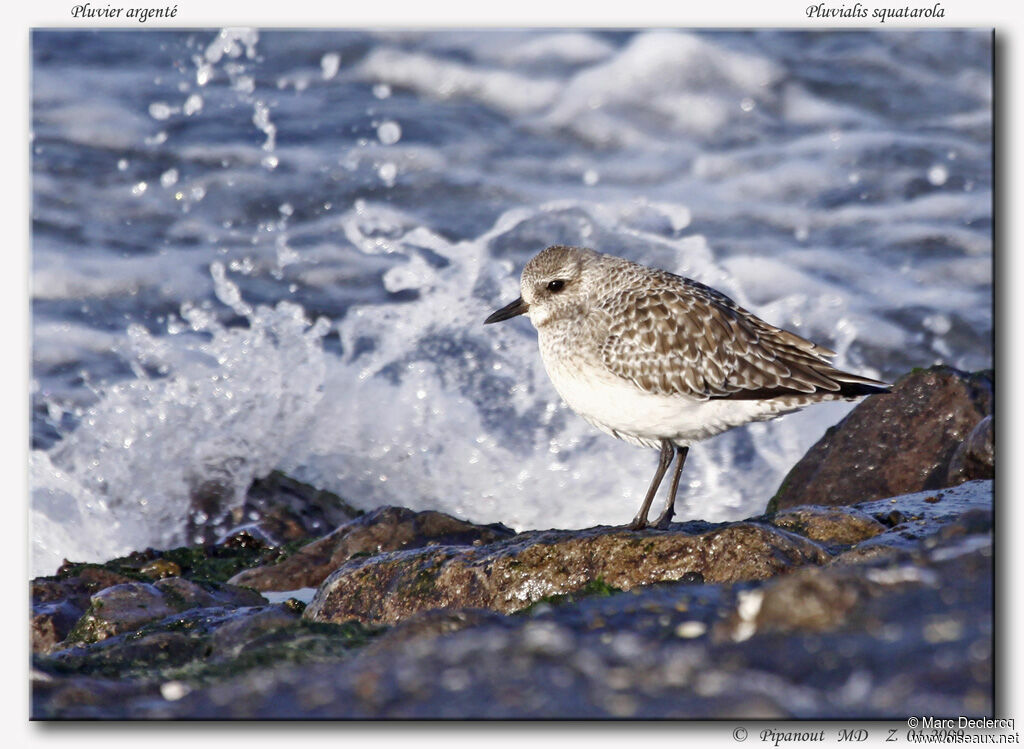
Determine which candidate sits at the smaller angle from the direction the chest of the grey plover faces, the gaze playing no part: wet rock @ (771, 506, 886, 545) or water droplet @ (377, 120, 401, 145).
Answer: the water droplet

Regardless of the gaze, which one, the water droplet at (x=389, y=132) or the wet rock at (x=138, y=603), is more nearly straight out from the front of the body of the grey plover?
the wet rock

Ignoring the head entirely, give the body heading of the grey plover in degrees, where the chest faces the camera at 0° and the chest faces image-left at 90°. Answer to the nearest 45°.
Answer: approximately 90°

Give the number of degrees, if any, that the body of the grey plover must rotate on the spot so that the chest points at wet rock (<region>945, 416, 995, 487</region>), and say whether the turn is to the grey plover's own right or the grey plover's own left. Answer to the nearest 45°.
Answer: approximately 135° to the grey plover's own right

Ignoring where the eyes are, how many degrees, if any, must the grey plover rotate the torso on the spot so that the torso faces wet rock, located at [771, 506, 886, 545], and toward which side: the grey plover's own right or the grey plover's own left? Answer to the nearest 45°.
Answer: approximately 180°

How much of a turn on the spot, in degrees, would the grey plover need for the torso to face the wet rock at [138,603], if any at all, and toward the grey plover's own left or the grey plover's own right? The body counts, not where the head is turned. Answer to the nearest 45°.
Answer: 0° — it already faces it

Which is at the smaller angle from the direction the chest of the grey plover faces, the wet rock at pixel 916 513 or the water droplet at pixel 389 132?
the water droplet
